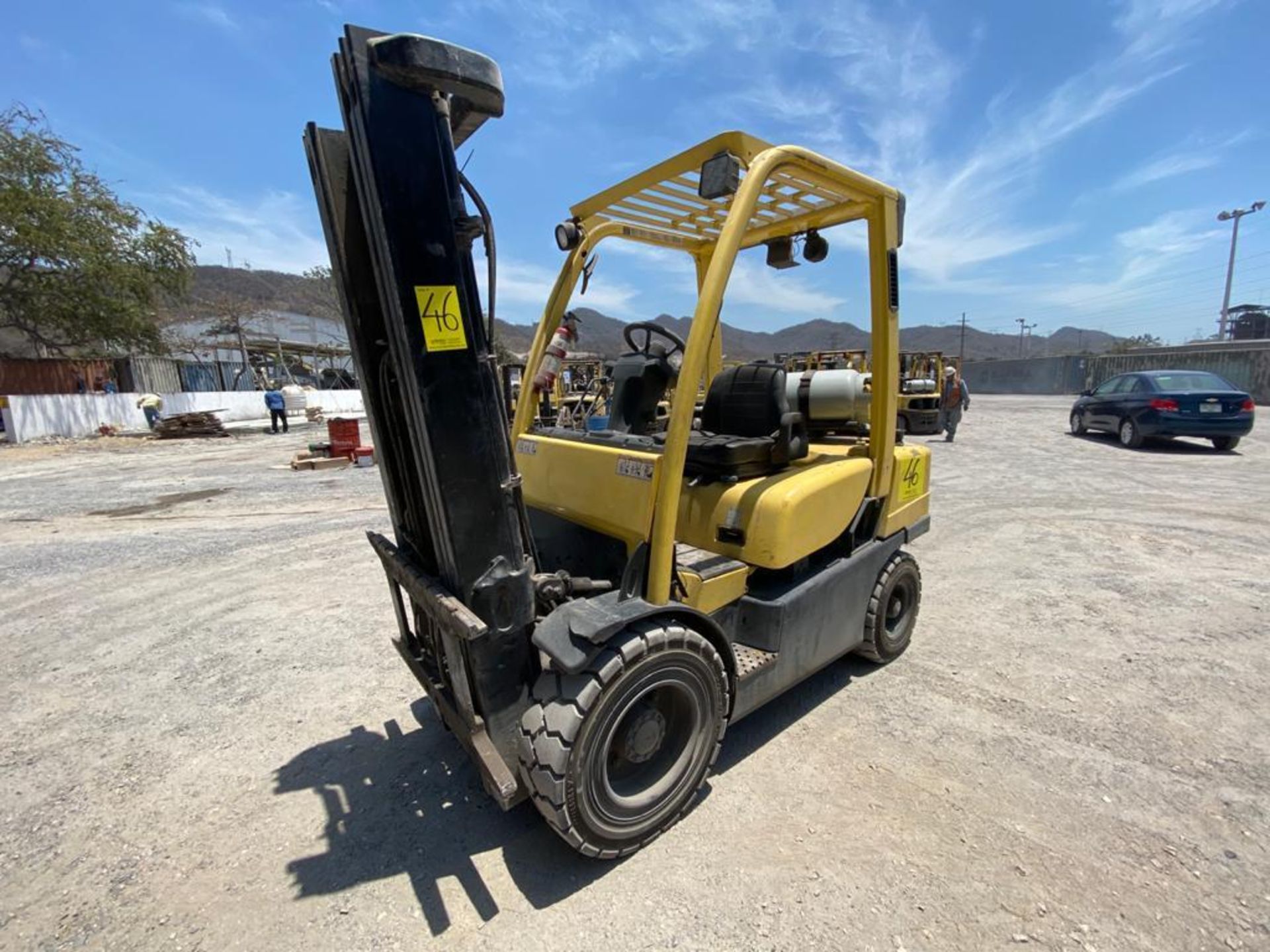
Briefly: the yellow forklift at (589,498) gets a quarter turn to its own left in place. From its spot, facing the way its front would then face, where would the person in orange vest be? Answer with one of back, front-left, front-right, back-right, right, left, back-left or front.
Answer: left

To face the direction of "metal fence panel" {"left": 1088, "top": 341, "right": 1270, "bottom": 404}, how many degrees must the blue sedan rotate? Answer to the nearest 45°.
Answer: approximately 45° to its right

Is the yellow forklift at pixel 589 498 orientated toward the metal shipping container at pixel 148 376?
no

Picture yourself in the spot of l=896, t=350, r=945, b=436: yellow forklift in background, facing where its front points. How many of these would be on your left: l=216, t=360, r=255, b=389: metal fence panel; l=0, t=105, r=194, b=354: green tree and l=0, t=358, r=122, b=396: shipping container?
3

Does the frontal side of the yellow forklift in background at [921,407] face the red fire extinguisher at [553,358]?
no

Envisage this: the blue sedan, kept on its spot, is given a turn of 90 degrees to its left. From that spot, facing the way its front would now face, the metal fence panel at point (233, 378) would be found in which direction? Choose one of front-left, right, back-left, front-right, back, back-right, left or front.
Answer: front-right

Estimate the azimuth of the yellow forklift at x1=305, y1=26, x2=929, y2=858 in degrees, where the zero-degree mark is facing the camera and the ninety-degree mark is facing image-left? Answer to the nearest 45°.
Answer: approximately 45°

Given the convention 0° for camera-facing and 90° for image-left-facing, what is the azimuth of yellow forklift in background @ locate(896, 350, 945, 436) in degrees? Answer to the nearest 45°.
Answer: approximately 180°

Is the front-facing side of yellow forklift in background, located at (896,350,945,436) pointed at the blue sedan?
no

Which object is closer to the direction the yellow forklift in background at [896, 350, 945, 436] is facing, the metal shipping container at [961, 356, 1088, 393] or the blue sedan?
the metal shipping container

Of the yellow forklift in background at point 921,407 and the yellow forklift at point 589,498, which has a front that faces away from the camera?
the yellow forklift in background

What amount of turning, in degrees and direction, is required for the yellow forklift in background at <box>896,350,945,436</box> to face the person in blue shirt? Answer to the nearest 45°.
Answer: approximately 90° to its left

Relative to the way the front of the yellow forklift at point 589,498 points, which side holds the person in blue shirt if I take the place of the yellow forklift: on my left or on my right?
on my right

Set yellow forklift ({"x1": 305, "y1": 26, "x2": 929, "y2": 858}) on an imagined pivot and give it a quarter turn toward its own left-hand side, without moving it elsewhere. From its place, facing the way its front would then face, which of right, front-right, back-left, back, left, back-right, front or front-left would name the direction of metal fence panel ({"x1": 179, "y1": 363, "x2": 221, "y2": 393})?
back

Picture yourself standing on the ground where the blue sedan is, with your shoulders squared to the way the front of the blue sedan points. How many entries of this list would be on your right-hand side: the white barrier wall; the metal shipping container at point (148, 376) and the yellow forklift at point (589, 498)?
0

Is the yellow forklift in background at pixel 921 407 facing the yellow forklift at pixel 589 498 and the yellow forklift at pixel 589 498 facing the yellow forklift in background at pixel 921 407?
no

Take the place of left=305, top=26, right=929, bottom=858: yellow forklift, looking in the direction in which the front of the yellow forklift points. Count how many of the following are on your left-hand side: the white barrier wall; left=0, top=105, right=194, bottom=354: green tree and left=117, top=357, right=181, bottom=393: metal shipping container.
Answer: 0

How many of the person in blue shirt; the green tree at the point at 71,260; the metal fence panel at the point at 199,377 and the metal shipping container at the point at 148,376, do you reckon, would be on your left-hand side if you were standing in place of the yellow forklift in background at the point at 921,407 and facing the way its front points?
4

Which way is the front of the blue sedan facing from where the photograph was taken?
facing away from the viewer and to the left of the viewer

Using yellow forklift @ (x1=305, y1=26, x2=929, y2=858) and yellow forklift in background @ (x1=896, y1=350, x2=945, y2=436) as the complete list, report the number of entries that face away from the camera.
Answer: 1
